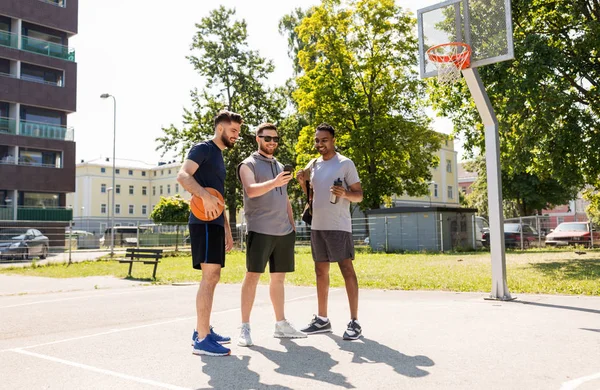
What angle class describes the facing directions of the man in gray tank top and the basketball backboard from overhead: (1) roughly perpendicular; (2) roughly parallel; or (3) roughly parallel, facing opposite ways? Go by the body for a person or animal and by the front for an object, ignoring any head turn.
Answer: roughly perpendicular

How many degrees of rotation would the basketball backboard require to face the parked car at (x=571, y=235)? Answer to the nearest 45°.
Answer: approximately 135° to its right

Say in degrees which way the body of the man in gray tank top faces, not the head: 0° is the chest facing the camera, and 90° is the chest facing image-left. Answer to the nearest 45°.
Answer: approximately 315°

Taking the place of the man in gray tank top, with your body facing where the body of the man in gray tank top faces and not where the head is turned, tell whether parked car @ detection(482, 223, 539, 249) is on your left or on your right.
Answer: on your left

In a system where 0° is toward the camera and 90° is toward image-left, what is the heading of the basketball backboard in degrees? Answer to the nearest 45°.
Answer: approximately 45°

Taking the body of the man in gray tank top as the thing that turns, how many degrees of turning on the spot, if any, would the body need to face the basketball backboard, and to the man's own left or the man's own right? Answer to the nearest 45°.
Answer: approximately 90° to the man's own left

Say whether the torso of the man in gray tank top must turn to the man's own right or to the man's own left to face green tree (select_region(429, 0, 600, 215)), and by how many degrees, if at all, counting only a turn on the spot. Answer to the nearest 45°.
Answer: approximately 90° to the man's own left

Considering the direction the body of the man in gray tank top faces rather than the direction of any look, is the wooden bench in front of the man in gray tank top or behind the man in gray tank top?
behind

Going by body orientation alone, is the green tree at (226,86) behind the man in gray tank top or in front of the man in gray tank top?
behind
